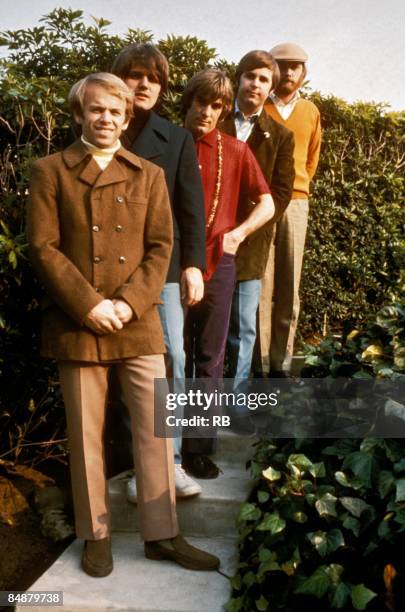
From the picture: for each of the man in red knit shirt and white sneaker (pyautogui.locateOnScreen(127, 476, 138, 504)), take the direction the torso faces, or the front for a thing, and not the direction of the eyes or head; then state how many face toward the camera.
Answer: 2

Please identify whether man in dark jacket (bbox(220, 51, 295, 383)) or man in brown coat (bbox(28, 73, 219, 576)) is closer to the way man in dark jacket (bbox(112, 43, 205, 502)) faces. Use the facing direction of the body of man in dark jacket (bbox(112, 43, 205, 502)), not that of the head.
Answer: the man in brown coat

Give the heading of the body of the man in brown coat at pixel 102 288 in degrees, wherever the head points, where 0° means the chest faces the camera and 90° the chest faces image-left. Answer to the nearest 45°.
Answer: approximately 0°

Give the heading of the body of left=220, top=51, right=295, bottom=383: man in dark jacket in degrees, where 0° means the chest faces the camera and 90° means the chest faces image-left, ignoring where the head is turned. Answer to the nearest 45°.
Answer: approximately 45°

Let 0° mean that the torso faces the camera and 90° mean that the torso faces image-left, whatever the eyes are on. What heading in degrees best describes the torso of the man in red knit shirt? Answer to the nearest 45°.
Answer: approximately 0°
